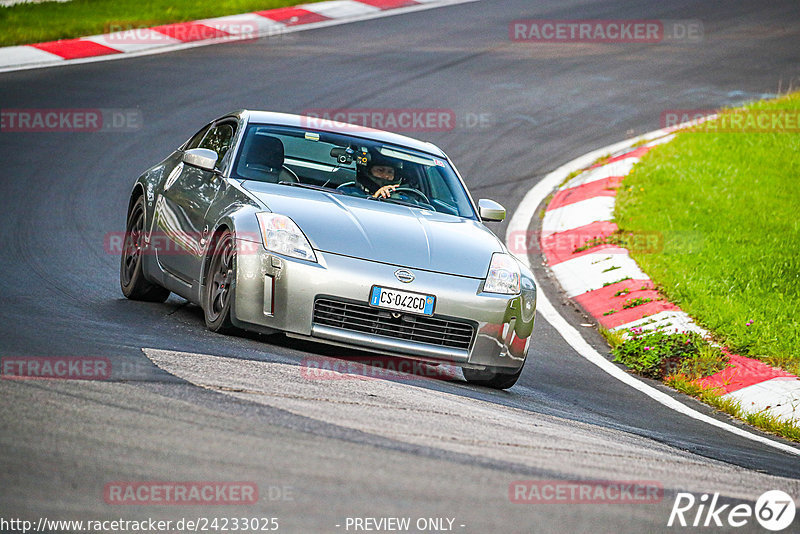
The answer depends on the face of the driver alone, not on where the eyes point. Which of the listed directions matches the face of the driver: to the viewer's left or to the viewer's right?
to the viewer's right

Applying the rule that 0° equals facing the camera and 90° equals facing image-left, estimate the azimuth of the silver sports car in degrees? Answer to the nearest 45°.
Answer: approximately 315°

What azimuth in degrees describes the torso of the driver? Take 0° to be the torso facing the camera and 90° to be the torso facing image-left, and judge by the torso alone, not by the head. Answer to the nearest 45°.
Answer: approximately 315°
